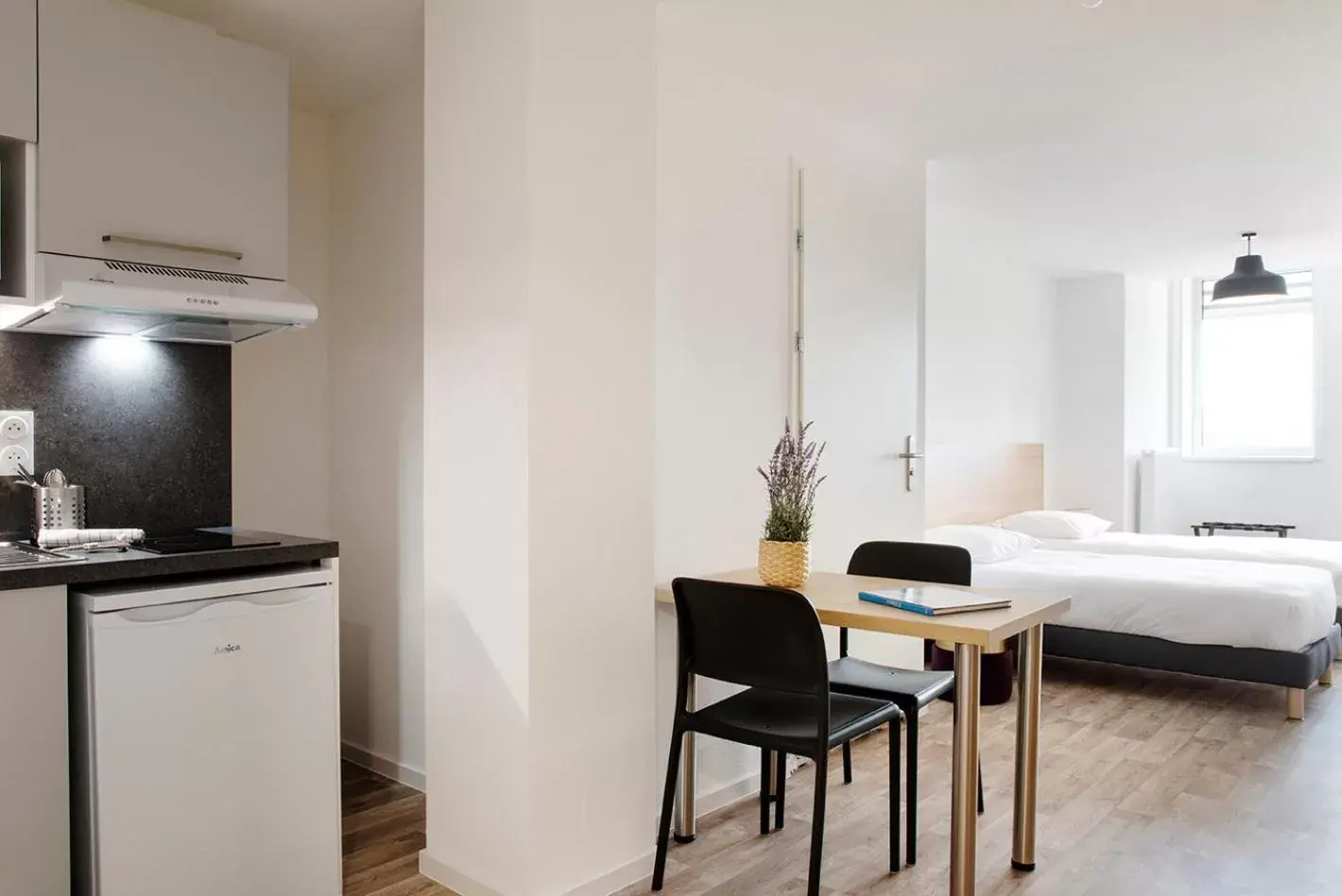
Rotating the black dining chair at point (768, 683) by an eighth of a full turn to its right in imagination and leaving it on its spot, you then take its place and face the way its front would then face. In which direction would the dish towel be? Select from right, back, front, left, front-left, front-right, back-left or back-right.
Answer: back

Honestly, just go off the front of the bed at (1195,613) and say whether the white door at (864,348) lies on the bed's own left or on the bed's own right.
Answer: on the bed's own right

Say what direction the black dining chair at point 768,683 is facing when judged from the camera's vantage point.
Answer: facing away from the viewer and to the right of the viewer

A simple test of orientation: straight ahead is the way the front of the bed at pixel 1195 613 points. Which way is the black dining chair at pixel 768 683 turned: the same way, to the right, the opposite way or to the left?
to the left

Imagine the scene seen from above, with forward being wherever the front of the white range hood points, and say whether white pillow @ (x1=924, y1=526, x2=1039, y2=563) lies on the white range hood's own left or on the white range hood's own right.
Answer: on the white range hood's own left

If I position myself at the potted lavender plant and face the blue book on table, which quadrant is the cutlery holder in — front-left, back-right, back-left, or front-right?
back-right

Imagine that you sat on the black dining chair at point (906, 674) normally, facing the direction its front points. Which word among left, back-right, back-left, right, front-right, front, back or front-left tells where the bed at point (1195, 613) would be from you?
back

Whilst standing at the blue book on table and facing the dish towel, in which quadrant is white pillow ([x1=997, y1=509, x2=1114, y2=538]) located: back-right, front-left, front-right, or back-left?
back-right

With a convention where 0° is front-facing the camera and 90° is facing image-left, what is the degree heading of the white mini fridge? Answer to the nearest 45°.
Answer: approximately 315°
